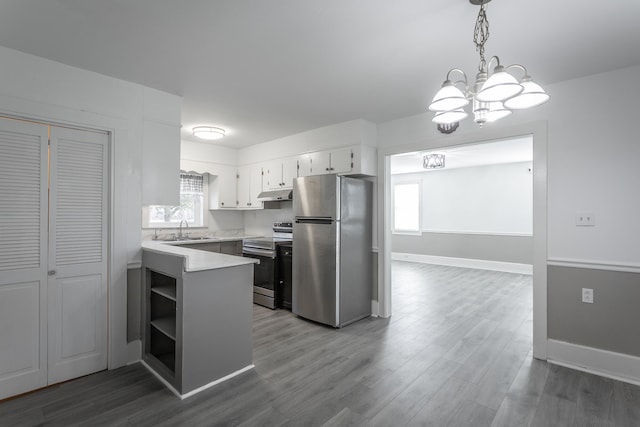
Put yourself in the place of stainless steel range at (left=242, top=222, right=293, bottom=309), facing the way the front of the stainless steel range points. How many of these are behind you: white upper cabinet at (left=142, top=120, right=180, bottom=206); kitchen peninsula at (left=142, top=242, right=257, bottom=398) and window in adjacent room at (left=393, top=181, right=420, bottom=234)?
1

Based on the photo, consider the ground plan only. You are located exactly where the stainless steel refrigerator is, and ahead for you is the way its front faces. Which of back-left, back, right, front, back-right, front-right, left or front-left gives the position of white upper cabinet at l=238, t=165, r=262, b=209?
right

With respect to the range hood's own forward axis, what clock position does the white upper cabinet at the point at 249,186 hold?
The white upper cabinet is roughly at 3 o'clock from the range hood.

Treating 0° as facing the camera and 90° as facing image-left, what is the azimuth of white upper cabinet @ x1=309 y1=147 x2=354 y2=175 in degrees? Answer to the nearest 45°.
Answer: approximately 45°

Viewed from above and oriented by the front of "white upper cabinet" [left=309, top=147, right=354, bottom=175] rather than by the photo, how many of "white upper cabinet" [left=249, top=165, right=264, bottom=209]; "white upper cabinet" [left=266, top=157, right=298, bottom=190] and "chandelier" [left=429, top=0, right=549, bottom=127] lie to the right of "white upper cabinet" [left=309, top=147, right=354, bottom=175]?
2

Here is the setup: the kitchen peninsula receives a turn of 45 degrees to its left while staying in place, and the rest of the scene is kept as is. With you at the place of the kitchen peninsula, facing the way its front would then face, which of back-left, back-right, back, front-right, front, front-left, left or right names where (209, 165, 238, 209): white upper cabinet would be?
back

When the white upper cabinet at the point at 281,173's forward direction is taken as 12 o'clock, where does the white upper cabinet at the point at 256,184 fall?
the white upper cabinet at the point at 256,184 is roughly at 3 o'clock from the white upper cabinet at the point at 281,173.

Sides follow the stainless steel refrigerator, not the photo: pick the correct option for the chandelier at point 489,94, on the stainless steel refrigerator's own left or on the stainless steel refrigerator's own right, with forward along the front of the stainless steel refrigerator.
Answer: on the stainless steel refrigerator's own left

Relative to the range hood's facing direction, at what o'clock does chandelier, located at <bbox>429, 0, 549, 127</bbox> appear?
The chandelier is roughly at 10 o'clock from the range hood.
